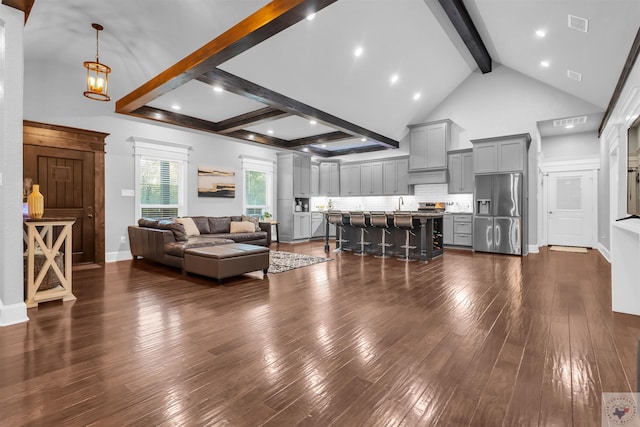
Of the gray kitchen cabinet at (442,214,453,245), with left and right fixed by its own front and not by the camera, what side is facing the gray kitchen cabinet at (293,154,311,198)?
right

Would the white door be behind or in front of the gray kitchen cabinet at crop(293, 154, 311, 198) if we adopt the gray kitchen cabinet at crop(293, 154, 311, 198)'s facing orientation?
in front

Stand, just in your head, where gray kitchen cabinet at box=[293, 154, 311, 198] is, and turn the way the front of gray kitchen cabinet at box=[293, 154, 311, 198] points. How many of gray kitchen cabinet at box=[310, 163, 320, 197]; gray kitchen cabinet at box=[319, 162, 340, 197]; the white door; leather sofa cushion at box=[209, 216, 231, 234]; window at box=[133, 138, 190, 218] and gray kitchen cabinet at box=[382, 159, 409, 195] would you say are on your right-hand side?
2

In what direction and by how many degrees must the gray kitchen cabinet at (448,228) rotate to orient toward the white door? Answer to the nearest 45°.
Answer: approximately 135° to its left

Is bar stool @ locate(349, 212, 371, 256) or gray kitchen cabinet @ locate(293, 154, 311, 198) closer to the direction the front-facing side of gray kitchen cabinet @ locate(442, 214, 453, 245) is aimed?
the bar stool

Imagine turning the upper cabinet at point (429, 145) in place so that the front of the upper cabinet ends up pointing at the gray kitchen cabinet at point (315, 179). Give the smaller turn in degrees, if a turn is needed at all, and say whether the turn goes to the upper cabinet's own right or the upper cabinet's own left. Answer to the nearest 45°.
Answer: approximately 90° to the upper cabinet's own right

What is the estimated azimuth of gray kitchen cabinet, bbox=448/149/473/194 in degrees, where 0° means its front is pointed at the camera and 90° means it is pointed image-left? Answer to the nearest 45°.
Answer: approximately 0°

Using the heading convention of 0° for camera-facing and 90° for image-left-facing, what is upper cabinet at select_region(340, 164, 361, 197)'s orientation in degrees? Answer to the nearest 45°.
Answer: approximately 0°

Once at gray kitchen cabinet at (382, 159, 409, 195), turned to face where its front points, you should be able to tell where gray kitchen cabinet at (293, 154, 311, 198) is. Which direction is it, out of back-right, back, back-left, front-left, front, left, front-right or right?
right

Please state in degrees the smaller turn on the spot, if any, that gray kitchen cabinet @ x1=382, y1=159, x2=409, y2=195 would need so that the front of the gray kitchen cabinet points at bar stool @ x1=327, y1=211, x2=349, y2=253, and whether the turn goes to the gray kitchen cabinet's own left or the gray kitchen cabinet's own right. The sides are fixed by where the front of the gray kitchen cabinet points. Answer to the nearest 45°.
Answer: approximately 45° to the gray kitchen cabinet's own right

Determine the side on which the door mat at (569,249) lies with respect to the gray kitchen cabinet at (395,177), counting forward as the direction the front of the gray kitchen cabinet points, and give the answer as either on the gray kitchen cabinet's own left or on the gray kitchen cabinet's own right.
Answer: on the gray kitchen cabinet's own left

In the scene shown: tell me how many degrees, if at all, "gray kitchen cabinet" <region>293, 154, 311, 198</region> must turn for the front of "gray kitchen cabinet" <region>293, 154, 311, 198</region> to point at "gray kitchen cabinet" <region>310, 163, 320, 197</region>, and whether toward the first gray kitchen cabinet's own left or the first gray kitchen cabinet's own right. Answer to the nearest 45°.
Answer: approximately 90° to the first gray kitchen cabinet's own left

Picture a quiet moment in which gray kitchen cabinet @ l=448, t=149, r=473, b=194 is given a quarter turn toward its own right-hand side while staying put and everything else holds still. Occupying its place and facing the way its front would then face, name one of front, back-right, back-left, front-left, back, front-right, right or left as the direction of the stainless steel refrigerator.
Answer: back-left

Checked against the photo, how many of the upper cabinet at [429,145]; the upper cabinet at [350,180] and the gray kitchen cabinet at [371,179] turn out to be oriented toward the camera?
3

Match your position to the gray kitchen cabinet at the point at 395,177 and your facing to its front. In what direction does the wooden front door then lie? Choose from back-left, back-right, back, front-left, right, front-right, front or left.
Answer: front-right

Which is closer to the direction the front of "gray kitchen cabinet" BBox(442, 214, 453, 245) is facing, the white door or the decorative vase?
the decorative vase
